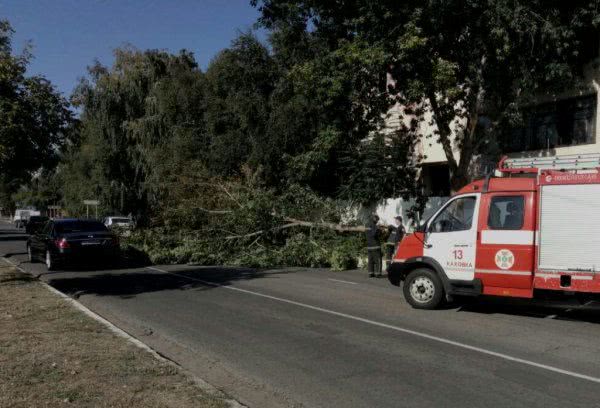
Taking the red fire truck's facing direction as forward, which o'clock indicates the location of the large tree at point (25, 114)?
The large tree is roughly at 12 o'clock from the red fire truck.

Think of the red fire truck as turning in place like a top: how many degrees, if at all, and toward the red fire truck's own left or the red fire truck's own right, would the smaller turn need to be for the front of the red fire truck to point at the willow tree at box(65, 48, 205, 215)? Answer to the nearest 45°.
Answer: approximately 45° to the red fire truck's own right

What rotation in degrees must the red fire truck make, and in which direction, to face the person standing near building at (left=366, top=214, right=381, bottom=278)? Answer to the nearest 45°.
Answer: approximately 45° to its right

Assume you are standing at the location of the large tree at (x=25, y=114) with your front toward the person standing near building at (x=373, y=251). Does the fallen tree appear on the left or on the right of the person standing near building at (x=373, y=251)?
left

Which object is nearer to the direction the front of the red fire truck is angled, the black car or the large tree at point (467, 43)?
the black car

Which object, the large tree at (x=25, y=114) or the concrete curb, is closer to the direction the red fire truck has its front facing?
the large tree

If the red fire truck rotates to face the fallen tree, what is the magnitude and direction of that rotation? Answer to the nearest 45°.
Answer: approximately 45° to its right

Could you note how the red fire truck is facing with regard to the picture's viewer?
facing to the left of the viewer

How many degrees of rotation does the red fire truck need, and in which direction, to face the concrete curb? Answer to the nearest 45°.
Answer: approximately 45° to its left
